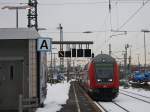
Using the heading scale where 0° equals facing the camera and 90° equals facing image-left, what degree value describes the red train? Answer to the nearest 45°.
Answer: approximately 0°

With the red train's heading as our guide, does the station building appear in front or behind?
in front

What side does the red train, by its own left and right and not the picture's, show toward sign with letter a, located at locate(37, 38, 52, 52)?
front
